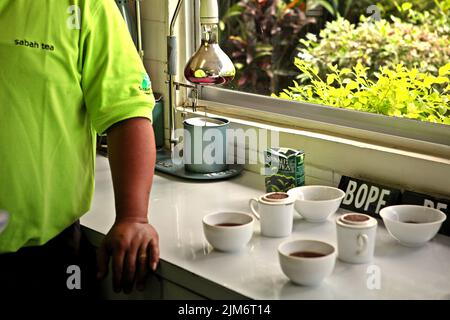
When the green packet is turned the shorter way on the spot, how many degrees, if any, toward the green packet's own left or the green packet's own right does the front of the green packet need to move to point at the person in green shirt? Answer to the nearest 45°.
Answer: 0° — it already faces them

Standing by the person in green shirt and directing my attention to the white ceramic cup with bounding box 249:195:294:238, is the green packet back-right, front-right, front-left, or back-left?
front-left

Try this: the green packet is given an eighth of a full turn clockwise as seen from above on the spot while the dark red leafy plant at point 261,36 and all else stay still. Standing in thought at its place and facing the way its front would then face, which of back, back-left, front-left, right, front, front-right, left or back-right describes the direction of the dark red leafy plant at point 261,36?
right

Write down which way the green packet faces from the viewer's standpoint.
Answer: facing the viewer and to the left of the viewer

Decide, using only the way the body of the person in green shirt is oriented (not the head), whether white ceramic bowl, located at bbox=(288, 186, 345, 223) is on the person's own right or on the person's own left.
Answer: on the person's own left
